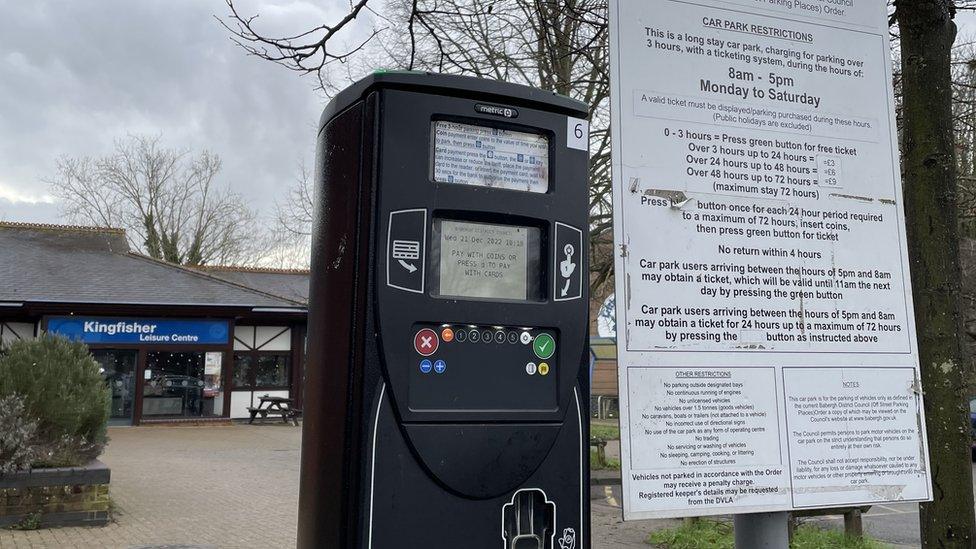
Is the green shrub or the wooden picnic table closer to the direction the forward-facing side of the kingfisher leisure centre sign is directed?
the green shrub

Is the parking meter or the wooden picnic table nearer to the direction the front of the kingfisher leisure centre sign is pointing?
the parking meter

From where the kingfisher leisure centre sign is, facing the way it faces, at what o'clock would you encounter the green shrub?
The green shrub is roughly at 12 o'clock from the kingfisher leisure centre sign.

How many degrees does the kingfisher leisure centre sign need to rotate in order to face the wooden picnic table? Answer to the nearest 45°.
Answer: approximately 90° to its left

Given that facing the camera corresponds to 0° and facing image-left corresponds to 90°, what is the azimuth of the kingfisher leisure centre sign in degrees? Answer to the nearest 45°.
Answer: approximately 0°

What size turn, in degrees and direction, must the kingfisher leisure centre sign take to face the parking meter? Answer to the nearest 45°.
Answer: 0° — it already faces it

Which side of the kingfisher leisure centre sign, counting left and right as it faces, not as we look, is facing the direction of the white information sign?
front
